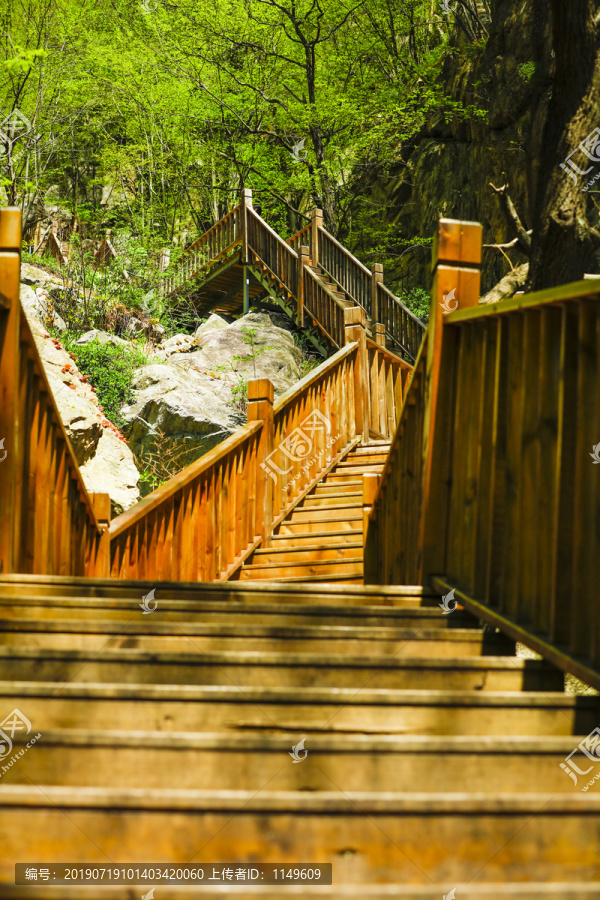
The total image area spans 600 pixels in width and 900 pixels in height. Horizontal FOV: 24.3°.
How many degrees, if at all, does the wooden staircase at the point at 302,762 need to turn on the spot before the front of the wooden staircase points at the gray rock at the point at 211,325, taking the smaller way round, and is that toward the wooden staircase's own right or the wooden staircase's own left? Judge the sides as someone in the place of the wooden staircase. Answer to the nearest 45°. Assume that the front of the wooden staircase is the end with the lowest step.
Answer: approximately 180°

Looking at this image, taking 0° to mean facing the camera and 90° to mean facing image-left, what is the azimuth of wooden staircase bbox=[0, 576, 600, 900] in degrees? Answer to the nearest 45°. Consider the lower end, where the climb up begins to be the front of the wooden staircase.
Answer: approximately 0°

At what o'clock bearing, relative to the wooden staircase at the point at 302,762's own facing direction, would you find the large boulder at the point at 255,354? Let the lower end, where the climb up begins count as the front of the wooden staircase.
The large boulder is roughly at 6 o'clock from the wooden staircase.

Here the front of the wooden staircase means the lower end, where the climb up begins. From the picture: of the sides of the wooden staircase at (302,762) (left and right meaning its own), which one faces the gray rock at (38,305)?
back

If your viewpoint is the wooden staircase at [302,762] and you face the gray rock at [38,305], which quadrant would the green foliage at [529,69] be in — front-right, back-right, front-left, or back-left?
front-right

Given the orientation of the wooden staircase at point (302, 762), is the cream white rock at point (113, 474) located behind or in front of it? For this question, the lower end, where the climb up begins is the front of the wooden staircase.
behind

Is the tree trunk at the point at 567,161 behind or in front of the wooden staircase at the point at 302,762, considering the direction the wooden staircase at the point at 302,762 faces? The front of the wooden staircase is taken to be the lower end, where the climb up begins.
behind

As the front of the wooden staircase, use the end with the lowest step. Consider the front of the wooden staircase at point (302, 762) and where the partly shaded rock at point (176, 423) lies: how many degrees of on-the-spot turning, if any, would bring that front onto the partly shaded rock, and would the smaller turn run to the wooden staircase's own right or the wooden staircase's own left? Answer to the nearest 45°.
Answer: approximately 180°
